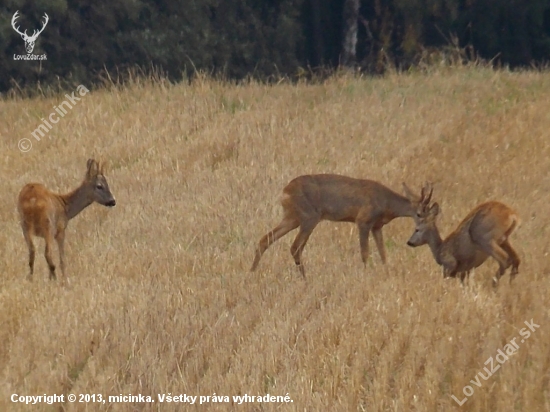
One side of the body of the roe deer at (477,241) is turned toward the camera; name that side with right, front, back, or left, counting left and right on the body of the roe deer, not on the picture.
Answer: left

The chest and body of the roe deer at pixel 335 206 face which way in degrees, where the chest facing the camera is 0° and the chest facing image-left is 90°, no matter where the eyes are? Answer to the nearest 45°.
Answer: approximately 270°

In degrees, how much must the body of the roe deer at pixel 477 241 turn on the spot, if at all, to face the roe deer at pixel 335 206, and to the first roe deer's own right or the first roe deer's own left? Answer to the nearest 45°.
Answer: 0° — it already faces it

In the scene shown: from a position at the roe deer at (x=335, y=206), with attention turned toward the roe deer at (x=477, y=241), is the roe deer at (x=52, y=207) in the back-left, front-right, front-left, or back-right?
back-right

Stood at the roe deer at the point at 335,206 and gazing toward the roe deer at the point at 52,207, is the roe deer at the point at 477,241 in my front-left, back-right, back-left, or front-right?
back-left

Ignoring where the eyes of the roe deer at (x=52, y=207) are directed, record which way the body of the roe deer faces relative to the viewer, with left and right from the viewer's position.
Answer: facing away from the viewer and to the right of the viewer

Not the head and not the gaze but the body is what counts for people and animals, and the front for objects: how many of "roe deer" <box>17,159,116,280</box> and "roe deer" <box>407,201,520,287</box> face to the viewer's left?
1

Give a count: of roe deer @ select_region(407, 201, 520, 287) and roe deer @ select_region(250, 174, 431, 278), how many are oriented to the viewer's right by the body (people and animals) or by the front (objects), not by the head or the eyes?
1
